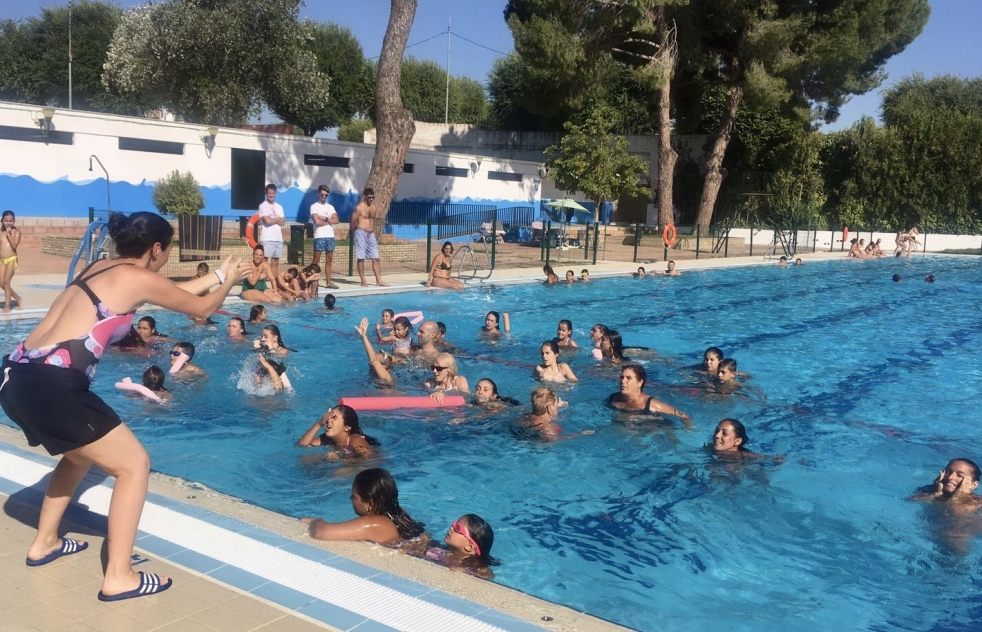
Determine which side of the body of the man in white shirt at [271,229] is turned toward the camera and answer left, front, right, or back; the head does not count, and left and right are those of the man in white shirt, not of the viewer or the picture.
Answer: front

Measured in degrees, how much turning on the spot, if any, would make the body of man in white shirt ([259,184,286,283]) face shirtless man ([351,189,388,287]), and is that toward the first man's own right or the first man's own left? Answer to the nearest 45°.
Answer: approximately 135° to the first man's own left

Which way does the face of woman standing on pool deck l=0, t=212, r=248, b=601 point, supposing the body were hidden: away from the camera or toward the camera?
away from the camera

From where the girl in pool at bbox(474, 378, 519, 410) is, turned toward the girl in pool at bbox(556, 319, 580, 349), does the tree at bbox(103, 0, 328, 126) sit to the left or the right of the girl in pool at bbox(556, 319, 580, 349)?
left

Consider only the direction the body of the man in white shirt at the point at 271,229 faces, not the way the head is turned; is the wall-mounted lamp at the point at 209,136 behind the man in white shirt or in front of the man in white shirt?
behind

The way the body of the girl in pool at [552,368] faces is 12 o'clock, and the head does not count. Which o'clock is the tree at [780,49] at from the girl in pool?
The tree is roughly at 5 o'clock from the girl in pool.

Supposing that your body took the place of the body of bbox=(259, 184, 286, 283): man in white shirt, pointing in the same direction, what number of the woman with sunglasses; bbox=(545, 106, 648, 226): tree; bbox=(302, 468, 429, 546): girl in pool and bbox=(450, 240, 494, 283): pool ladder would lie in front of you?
2

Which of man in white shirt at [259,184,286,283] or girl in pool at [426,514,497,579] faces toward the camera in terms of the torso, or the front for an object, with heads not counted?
the man in white shirt

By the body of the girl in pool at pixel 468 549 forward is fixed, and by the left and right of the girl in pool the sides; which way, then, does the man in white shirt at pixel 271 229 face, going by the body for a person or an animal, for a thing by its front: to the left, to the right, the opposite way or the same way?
to the left

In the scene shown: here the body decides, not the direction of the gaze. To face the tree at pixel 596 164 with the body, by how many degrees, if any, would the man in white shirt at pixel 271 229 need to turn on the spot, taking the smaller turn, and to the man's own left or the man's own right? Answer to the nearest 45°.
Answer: approximately 135° to the man's own left

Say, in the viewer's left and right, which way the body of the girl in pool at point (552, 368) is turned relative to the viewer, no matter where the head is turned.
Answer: facing the viewer and to the left of the viewer

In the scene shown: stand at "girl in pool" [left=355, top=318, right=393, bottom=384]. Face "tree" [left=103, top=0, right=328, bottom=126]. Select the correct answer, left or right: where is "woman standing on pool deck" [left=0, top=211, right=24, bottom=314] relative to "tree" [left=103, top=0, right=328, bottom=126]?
left

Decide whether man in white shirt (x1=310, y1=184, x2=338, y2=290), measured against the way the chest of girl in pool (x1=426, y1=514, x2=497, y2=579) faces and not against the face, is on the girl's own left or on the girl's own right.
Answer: on the girl's own right

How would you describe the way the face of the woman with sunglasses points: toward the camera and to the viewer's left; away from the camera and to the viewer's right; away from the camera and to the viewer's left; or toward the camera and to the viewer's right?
toward the camera and to the viewer's left

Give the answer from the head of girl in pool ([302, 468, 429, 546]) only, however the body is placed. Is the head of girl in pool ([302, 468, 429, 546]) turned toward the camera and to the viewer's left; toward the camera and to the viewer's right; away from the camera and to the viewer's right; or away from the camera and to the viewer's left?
away from the camera and to the viewer's left

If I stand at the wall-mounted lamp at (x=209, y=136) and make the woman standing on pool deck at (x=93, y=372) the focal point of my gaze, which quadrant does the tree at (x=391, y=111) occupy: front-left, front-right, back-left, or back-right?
front-left

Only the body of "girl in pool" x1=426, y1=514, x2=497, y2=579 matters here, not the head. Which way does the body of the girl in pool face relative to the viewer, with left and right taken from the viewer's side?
facing to the left of the viewer
